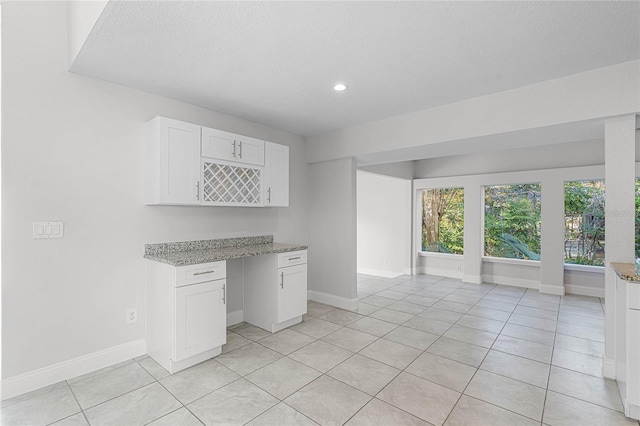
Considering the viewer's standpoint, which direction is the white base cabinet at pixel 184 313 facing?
facing the viewer and to the right of the viewer

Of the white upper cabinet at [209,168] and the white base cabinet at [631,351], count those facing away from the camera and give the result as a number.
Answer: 0

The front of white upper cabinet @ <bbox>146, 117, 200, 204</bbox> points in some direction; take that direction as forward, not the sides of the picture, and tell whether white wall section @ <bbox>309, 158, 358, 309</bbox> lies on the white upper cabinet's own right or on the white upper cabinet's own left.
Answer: on the white upper cabinet's own left

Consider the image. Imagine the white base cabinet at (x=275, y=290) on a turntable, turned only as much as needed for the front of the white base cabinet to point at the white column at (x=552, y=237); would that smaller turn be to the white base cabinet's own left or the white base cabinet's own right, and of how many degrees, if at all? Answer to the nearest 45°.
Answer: approximately 45° to the white base cabinet's own left

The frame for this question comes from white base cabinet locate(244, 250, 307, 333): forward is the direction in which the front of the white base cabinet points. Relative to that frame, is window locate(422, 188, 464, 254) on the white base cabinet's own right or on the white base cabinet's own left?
on the white base cabinet's own left

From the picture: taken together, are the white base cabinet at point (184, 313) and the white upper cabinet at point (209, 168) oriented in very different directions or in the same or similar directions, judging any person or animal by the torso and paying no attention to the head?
same or similar directions

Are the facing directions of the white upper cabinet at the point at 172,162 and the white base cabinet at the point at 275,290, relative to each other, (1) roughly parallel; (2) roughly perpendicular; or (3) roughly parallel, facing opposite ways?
roughly parallel

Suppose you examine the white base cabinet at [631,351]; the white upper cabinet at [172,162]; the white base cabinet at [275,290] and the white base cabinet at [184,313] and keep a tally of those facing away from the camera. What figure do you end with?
0

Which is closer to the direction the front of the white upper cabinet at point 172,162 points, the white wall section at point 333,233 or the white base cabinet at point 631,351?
the white base cabinet
